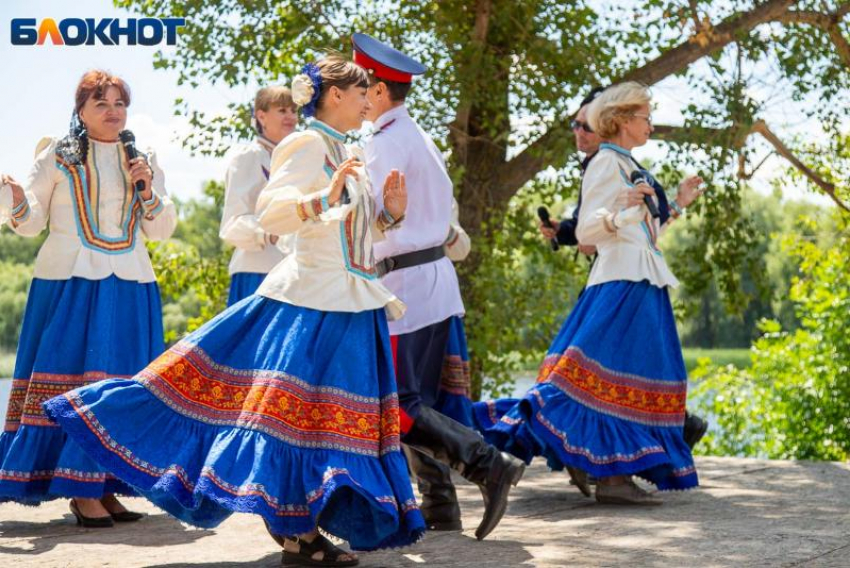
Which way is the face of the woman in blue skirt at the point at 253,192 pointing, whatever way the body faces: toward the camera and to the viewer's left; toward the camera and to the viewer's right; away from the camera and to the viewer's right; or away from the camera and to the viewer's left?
toward the camera and to the viewer's right

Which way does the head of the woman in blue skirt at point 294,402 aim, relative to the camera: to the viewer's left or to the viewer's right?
to the viewer's right

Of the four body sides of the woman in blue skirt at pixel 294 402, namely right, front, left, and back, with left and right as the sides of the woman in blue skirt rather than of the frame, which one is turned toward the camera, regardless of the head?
right

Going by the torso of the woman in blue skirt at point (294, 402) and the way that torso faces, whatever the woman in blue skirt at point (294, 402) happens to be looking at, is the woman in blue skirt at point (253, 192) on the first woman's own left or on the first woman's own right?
on the first woman's own left

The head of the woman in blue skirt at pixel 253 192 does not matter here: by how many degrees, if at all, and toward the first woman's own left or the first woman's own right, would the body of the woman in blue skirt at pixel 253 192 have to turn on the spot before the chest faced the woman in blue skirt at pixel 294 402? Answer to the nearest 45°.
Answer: approximately 45° to the first woman's own right
